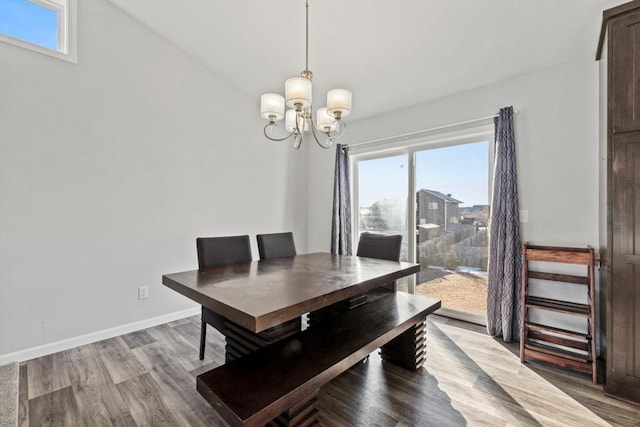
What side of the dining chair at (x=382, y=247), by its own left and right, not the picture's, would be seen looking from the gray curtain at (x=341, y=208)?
right

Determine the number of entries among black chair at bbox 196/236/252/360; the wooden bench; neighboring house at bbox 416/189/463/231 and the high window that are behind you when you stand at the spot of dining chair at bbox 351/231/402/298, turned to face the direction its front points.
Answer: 1

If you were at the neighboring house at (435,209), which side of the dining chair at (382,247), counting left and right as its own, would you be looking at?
back

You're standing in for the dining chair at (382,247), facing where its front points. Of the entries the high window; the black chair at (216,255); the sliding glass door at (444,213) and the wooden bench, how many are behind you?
1

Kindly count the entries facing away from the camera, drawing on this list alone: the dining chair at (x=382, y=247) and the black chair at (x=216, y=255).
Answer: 0

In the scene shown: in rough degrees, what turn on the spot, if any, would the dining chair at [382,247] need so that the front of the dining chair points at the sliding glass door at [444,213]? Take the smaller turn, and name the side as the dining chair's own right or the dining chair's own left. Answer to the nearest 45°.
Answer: approximately 180°

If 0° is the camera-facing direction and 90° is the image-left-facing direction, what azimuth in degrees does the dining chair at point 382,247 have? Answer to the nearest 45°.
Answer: approximately 45°

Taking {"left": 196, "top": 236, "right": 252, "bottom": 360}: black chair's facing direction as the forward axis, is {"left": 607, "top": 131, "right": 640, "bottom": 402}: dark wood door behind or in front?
in front

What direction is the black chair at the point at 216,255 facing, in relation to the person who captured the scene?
facing the viewer and to the right of the viewer

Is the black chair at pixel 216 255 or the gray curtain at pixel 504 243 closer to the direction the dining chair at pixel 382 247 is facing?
the black chair
